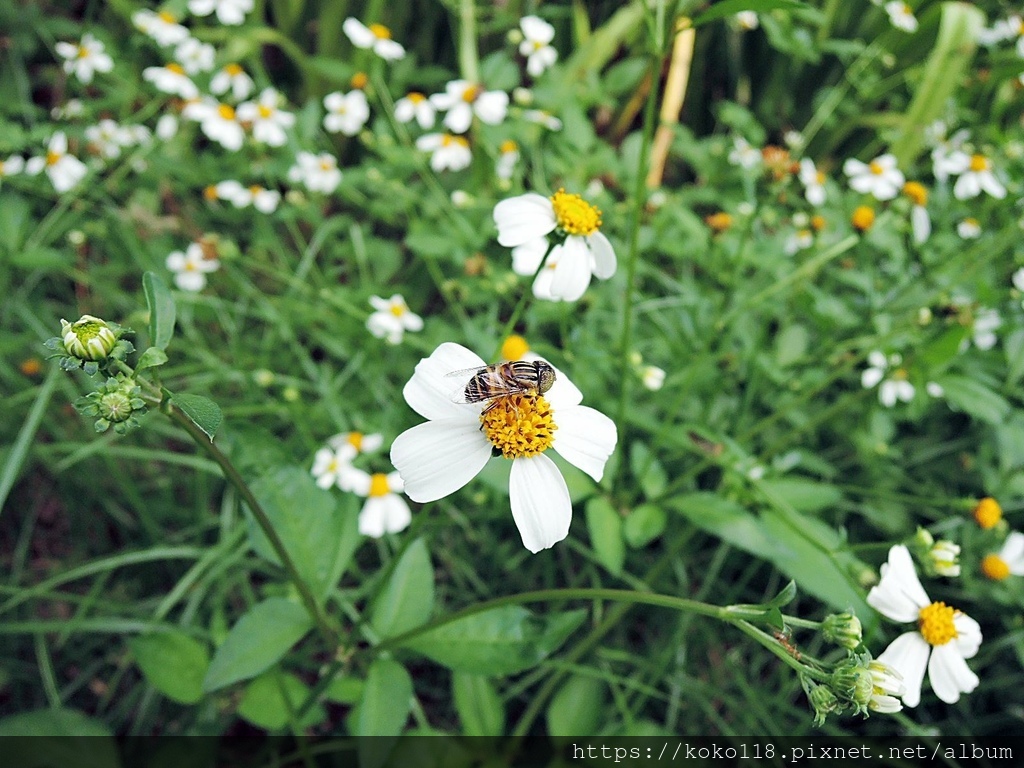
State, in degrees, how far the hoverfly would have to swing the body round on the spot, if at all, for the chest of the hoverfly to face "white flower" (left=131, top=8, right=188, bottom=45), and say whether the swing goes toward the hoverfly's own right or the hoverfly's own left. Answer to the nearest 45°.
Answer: approximately 135° to the hoverfly's own left

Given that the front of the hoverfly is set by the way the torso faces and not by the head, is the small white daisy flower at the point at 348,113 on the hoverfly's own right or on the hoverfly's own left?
on the hoverfly's own left

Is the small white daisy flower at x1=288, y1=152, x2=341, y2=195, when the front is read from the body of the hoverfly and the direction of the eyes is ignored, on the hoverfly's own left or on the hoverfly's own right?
on the hoverfly's own left

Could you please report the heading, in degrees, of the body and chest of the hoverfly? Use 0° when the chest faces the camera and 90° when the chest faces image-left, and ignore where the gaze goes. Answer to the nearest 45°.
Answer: approximately 270°

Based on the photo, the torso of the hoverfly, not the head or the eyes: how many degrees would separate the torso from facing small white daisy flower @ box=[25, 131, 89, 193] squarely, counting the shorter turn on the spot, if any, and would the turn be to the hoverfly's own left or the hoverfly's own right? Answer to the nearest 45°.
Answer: approximately 135° to the hoverfly's own left
